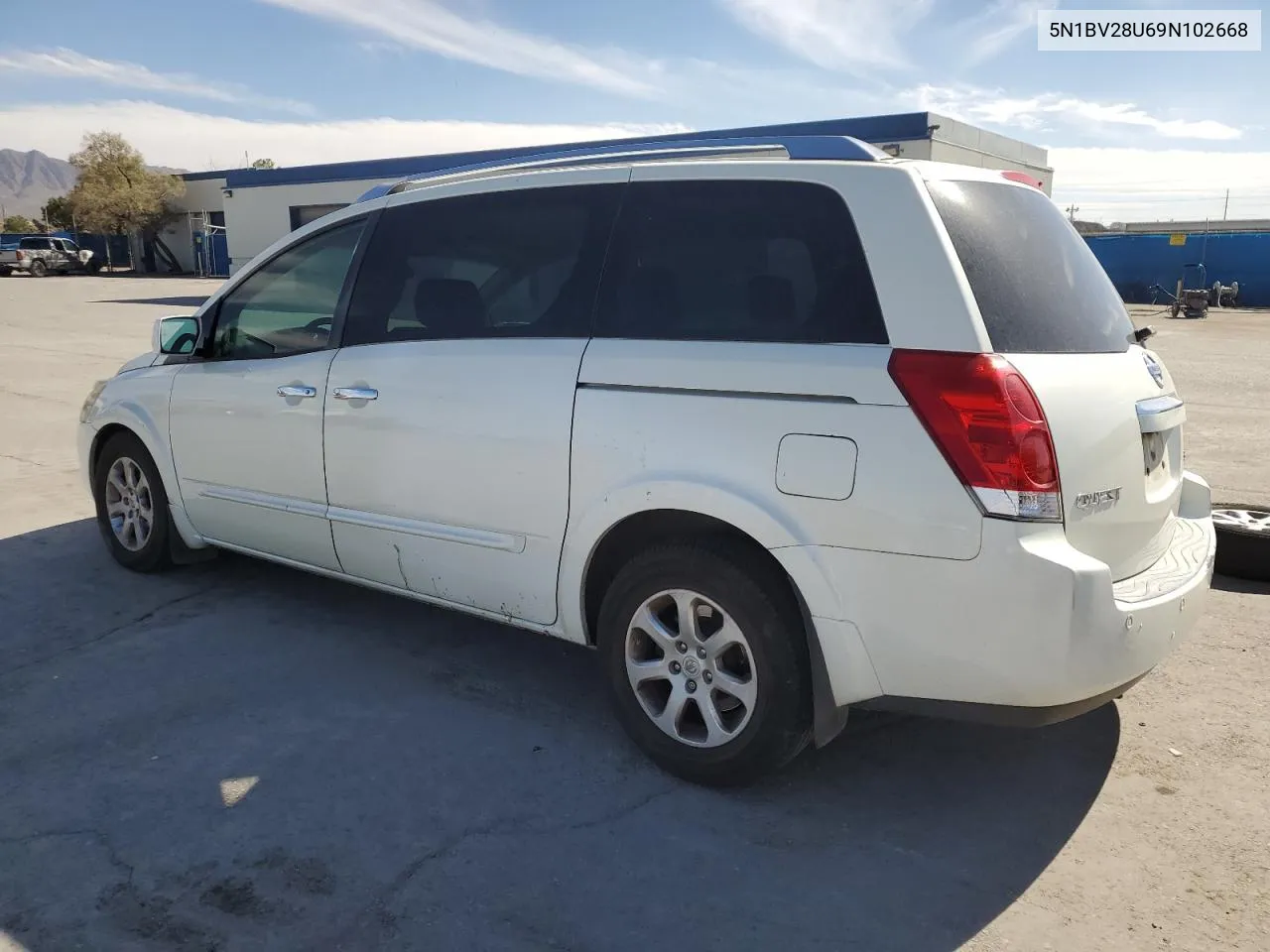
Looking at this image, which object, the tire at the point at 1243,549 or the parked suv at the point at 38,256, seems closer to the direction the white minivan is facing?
the parked suv

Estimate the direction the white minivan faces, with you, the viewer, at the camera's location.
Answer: facing away from the viewer and to the left of the viewer

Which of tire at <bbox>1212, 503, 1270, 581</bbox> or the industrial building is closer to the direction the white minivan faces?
the industrial building

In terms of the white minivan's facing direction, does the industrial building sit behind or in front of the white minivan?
in front

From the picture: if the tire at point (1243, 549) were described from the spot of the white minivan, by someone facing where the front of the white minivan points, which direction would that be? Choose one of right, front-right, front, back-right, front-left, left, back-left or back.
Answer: right

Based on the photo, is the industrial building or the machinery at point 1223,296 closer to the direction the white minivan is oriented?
the industrial building

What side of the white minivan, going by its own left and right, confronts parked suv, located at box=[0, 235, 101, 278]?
front

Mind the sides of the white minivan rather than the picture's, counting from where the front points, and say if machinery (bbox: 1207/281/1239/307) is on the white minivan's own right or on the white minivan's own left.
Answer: on the white minivan's own right
